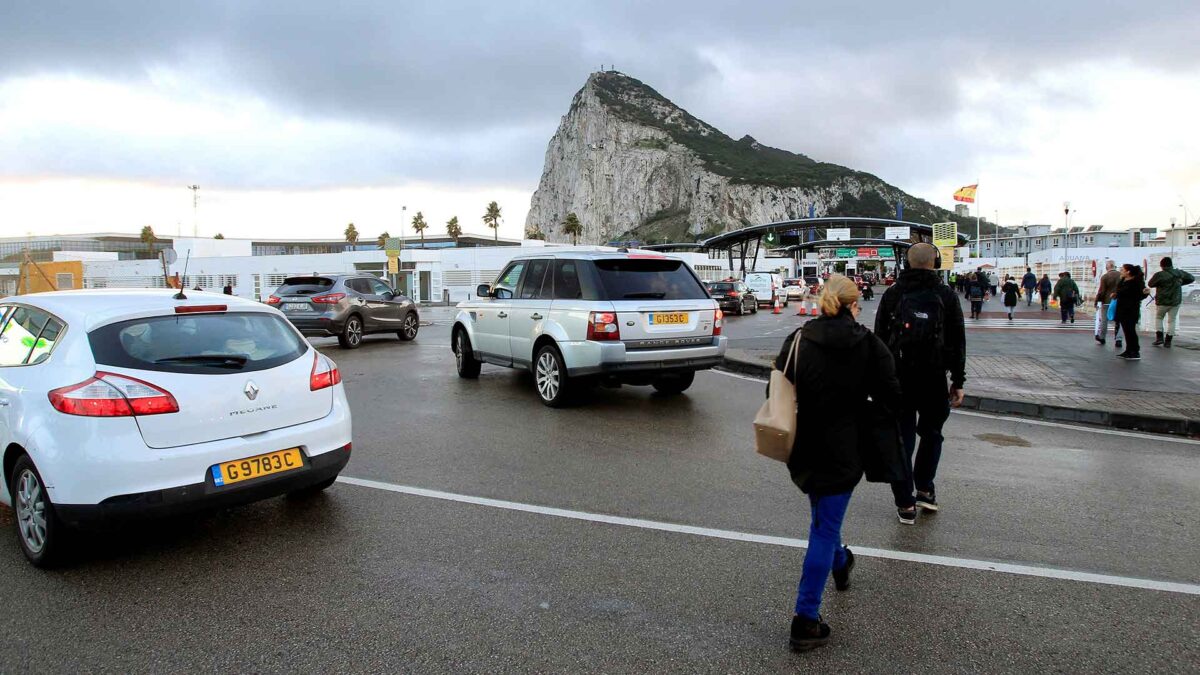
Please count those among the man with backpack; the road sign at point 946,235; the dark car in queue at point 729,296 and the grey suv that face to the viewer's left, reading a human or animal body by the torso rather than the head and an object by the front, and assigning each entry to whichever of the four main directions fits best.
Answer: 0

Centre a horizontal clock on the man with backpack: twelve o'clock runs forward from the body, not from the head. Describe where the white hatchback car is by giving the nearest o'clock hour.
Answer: The white hatchback car is roughly at 8 o'clock from the man with backpack.

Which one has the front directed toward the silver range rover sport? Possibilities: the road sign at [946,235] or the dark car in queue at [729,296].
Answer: the road sign

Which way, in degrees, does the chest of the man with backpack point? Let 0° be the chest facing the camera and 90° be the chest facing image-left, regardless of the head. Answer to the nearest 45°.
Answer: approximately 180°

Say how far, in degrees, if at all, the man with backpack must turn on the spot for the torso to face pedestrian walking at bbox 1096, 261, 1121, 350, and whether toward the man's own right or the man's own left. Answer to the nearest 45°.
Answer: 0° — they already face them

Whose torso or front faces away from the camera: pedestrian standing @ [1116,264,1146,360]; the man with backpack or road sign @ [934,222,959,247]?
the man with backpack

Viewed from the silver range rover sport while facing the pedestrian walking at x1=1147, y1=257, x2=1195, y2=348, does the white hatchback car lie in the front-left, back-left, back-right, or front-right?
back-right

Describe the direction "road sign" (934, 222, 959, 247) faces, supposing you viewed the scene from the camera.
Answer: facing the viewer

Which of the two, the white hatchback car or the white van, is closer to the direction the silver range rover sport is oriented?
the white van

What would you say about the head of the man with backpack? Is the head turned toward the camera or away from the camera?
away from the camera

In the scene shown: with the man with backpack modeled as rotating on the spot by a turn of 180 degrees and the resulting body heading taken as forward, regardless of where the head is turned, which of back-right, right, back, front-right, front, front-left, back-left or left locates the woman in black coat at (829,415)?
front
